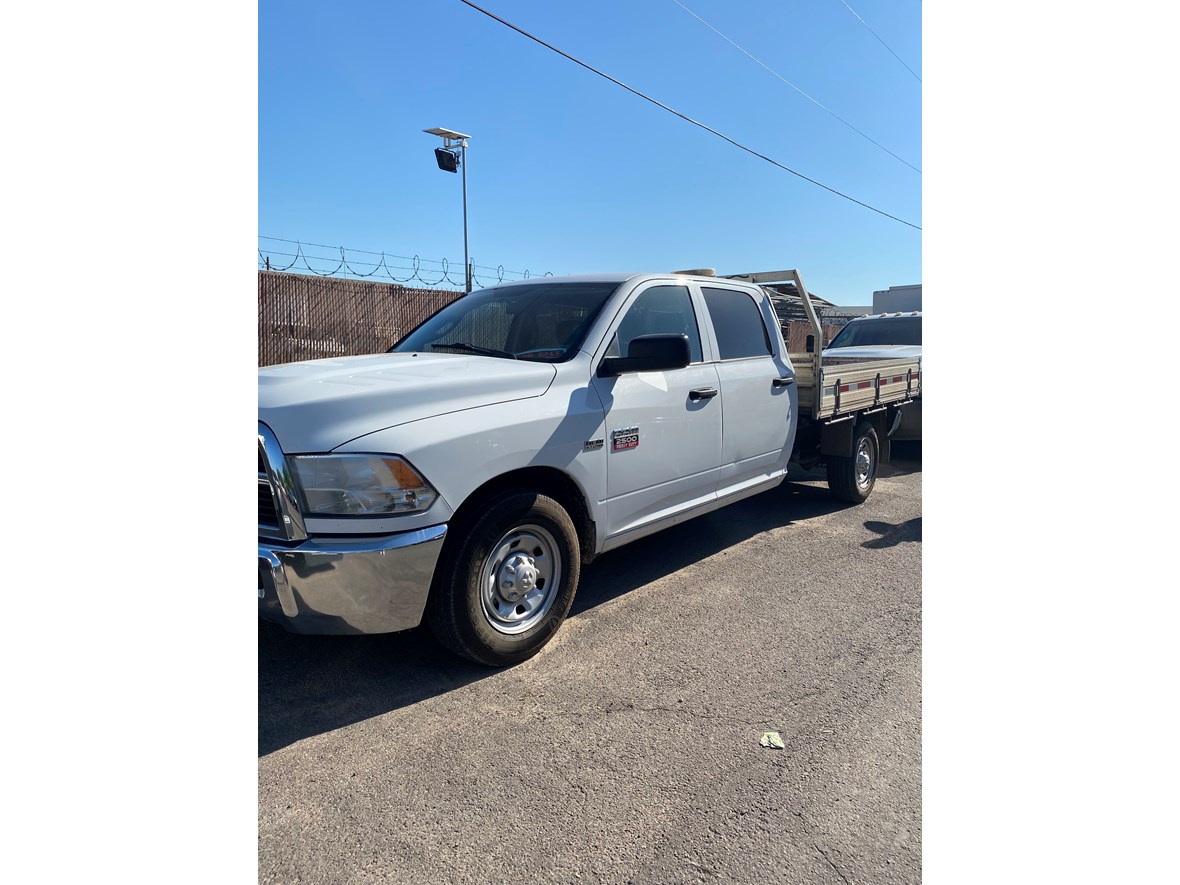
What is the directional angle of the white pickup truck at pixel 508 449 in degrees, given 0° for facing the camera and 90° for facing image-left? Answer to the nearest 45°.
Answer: approximately 45°

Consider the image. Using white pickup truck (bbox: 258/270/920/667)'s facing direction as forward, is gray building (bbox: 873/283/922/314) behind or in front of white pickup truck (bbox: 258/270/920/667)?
behind

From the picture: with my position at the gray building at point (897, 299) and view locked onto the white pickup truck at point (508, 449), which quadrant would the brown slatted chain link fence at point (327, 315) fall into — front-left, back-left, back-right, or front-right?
front-right

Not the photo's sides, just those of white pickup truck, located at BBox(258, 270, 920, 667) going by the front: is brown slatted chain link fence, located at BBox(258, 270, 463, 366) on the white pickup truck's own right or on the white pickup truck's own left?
on the white pickup truck's own right
